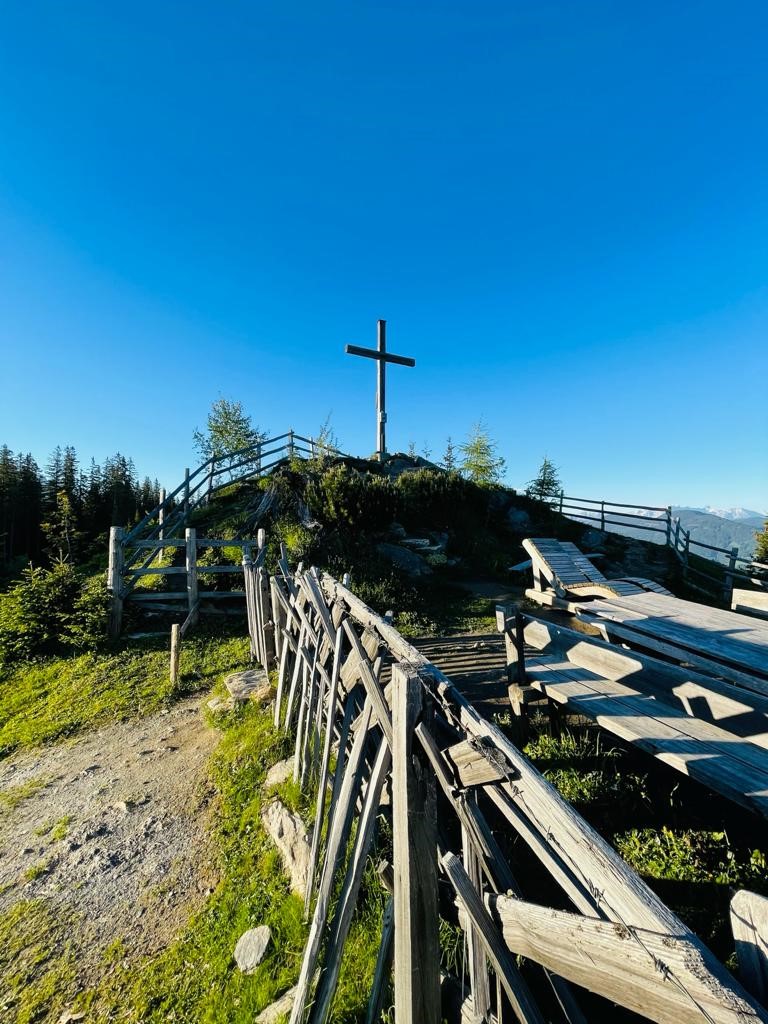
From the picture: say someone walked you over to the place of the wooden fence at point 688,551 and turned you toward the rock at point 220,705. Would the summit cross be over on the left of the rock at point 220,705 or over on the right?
right

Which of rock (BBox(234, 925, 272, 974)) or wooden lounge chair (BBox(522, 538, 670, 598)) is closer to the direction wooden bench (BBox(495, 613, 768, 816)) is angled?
the rock

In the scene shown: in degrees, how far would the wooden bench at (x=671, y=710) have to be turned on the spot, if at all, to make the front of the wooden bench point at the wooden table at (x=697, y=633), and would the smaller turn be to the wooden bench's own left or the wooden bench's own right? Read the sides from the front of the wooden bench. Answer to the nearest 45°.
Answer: approximately 135° to the wooden bench's own right

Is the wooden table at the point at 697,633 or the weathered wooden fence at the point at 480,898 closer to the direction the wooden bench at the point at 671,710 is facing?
the weathered wooden fence

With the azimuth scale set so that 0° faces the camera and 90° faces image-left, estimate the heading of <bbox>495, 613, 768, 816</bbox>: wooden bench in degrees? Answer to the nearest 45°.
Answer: approximately 45°

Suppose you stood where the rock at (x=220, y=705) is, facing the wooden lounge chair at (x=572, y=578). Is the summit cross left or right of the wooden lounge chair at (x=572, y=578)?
left

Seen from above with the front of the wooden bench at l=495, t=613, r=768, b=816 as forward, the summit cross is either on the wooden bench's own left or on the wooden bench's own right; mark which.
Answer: on the wooden bench's own right

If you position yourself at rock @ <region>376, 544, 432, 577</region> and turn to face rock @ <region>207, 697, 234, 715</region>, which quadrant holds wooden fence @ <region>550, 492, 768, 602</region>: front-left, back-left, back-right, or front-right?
back-left
